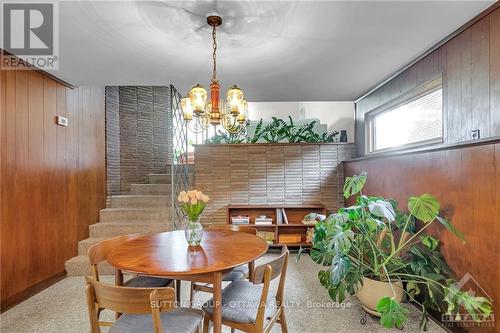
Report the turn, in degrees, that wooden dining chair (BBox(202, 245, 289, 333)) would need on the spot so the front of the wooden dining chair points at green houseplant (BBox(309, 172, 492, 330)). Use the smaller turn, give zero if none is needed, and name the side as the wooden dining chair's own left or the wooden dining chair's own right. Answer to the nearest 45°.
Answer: approximately 90° to the wooden dining chair's own right

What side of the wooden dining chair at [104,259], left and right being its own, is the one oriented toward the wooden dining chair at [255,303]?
front

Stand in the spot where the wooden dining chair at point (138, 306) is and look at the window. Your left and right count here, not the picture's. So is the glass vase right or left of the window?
left

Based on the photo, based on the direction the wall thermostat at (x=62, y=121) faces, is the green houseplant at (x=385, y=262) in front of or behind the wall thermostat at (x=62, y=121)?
in front

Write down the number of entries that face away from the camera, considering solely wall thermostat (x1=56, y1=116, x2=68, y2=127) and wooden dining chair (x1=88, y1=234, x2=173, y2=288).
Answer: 0

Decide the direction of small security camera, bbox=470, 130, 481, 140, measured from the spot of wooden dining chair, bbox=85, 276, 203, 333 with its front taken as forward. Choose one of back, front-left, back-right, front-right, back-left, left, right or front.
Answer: front-right

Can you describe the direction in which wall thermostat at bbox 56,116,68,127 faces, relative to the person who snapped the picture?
facing the viewer and to the right of the viewer

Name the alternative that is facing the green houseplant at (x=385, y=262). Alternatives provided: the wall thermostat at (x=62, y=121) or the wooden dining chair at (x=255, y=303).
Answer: the wall thermostat

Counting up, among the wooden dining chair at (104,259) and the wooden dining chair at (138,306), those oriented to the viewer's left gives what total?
0

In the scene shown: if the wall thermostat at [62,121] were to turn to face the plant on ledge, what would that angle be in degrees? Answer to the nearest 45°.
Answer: approximately 45° to its left

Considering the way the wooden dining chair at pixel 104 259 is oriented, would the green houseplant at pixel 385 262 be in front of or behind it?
in front

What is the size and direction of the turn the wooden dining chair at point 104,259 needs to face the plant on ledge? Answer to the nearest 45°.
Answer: approximately 90° to its left

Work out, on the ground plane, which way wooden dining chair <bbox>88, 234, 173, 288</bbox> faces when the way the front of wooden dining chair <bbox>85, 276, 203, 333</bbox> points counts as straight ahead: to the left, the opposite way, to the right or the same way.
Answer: to the right

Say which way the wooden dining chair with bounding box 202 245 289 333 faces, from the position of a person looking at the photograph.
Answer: facing away from the viewer and to the left of the viewer

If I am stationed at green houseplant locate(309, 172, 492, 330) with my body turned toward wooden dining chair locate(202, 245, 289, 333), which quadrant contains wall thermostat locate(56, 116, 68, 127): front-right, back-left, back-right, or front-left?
front-right

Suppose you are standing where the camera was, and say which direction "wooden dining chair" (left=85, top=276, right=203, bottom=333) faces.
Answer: facing away from the viewer and to the right of the viewer

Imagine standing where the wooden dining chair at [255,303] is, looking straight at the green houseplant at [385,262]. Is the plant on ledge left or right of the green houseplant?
left

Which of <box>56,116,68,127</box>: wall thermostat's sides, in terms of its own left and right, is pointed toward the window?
front

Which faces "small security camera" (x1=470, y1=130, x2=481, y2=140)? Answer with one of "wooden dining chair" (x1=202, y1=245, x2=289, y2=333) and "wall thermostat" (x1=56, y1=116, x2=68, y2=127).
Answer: "wall thermostat" (x1=56, y1=116, x2=68, y2=127)

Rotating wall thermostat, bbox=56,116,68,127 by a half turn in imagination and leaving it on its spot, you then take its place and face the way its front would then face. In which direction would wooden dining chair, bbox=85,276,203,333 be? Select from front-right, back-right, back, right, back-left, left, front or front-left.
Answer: back-left
